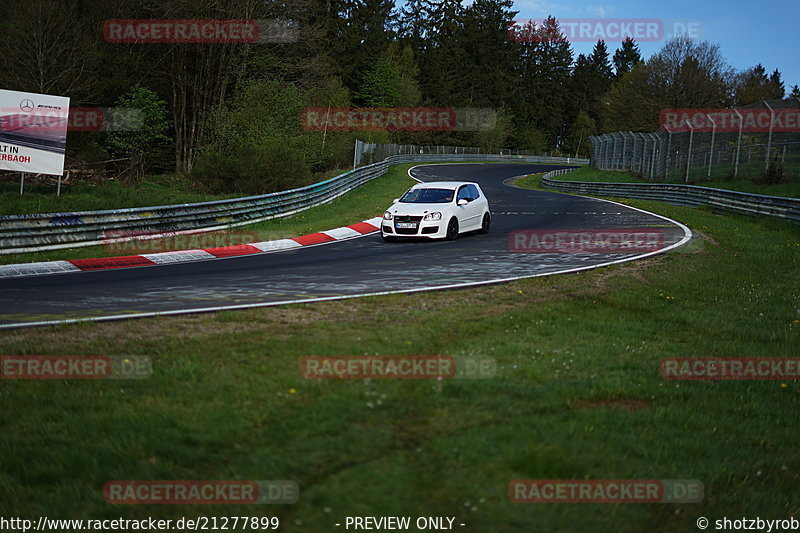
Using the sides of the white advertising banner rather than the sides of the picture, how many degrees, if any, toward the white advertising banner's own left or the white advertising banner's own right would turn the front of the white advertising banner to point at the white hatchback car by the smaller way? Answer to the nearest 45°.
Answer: approximately 90° to the white advertising banner's own left

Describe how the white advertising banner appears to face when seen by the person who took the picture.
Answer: facing the viewer

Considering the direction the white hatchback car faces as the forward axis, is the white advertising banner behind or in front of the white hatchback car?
in front

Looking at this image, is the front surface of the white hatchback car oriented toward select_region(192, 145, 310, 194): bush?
no

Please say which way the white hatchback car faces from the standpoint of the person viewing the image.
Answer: facing the viewer and to the left of the viewer

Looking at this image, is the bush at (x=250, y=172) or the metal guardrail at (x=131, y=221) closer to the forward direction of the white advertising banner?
the metal guardrail

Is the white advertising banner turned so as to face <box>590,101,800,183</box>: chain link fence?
no

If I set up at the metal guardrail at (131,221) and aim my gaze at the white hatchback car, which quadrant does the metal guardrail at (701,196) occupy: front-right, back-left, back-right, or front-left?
front-left

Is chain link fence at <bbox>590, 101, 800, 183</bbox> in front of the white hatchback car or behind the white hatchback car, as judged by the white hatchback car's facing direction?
behind

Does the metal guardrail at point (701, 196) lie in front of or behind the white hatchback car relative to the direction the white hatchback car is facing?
behind

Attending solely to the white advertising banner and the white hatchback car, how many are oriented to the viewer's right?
0
